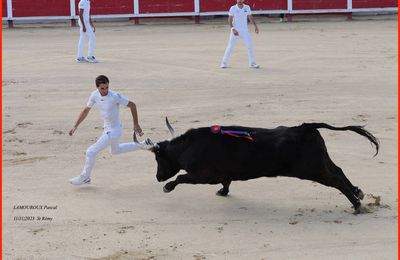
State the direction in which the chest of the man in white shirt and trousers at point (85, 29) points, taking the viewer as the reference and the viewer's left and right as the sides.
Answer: facing the viewer and to the right of the viewer

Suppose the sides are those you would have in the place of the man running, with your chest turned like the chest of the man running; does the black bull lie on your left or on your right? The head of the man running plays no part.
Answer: on your left

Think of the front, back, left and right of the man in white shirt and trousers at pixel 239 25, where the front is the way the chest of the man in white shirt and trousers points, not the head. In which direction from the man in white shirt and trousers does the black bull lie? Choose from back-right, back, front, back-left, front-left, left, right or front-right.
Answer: front

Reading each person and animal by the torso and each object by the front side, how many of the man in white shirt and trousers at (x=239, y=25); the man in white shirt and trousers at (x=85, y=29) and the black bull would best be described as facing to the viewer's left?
1

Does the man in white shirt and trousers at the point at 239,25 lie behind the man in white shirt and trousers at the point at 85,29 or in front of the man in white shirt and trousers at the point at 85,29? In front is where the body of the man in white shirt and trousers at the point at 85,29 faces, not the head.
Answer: in front

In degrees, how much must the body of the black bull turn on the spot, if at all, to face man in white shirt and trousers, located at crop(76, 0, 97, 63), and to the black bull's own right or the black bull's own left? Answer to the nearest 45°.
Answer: approximately 90° to the black bull's own right

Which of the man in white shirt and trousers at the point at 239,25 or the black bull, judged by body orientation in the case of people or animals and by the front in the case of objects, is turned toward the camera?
the man in white shirt and trousers

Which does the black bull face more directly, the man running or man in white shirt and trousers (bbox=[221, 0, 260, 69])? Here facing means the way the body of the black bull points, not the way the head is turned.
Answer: the man running

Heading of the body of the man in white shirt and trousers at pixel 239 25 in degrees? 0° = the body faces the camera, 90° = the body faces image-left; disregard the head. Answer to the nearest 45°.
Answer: approximately 0°

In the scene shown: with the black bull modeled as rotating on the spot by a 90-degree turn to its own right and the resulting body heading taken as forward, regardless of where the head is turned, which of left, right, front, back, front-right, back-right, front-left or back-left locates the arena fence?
front

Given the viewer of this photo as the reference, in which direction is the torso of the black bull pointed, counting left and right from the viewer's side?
facing to the left of the viewer

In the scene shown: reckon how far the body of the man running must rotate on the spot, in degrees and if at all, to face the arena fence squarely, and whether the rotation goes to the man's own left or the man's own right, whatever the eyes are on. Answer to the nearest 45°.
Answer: approximately 135° to the man's own right

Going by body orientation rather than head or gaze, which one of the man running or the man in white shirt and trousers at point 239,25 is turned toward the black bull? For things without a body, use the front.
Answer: the man in white shirt and trousers

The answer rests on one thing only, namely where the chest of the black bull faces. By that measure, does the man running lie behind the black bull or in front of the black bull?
in front

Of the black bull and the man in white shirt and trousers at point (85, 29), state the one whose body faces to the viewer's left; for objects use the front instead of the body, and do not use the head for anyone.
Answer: the black bull

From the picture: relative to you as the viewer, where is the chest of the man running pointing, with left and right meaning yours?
facing the viewer and to the left of the viewer
